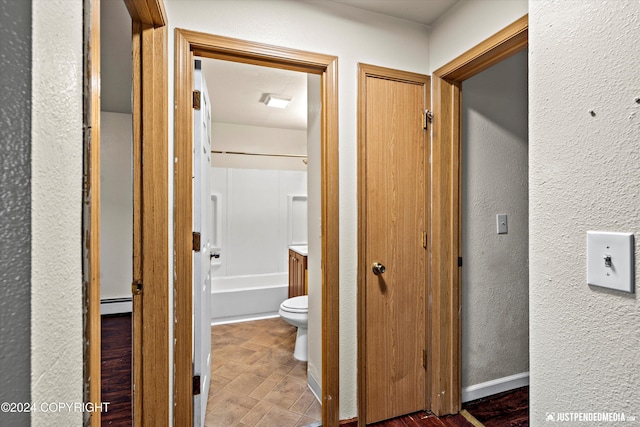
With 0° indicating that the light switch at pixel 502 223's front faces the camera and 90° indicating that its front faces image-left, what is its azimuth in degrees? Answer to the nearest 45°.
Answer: approximately 315°

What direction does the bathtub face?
toward the camera

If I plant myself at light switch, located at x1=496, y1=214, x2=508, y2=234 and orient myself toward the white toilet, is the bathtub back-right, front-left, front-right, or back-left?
front-right

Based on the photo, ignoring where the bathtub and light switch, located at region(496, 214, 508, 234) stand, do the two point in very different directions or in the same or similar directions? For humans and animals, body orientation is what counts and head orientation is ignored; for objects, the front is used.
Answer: same or similar directions

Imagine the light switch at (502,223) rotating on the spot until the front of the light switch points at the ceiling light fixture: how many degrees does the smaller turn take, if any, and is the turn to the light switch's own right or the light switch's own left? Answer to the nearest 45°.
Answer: approximately 135° to the light switch's own right

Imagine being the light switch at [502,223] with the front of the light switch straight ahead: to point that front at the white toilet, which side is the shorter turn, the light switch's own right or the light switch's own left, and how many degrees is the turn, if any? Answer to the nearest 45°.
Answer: approximately 135° to the light switch's own right

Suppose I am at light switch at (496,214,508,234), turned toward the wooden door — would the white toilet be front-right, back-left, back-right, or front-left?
front-right

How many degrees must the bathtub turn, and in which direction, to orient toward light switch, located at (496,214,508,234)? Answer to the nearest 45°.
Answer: approximately 45° to its left

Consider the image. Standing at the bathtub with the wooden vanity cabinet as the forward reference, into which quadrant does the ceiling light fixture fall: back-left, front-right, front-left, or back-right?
front-right

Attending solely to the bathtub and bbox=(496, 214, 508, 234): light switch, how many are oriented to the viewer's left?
0

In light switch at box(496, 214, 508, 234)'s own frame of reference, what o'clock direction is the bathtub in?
The bathtub is roughly at 5 o'clock from the light switch.

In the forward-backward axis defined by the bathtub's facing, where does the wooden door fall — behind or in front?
in front

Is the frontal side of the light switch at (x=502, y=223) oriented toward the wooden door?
no
